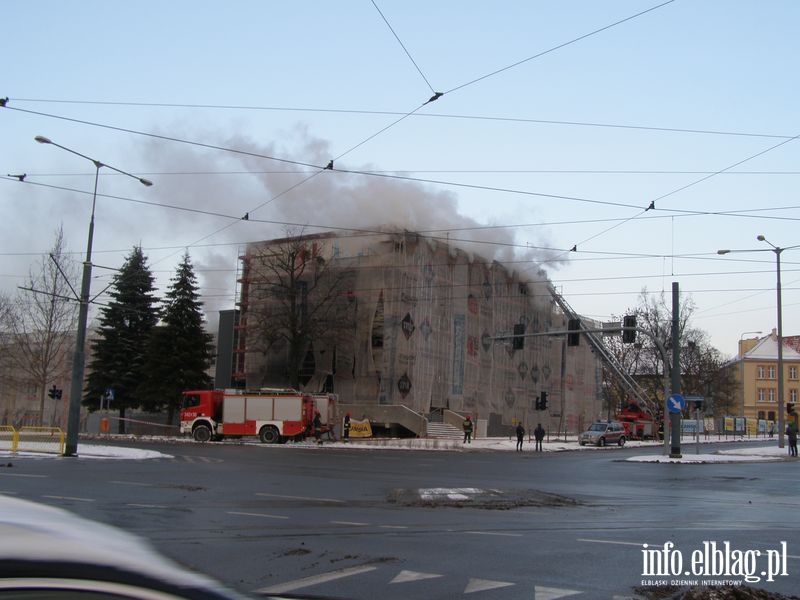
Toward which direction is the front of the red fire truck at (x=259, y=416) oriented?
to the viewer's left

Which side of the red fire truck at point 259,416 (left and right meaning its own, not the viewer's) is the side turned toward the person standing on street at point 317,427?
back

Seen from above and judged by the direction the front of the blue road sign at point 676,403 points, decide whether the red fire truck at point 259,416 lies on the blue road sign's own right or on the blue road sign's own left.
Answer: on the blue road sign's own right

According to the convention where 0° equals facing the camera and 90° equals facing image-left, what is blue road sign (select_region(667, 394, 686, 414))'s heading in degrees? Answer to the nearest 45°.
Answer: approximately 0°

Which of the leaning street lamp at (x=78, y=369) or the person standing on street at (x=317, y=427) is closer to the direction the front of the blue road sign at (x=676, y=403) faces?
the leaning street lamp

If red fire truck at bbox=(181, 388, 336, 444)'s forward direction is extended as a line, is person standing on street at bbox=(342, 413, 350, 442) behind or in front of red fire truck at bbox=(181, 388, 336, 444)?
behind

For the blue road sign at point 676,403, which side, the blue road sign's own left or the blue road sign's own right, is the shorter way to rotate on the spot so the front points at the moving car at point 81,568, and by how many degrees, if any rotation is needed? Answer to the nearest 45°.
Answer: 0° — it already faces it

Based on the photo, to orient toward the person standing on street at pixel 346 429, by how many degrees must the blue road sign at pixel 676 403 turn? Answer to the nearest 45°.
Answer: approximately 135° to its right

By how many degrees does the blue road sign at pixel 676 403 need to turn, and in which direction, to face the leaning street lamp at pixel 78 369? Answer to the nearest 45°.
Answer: approximately 45° to its right
